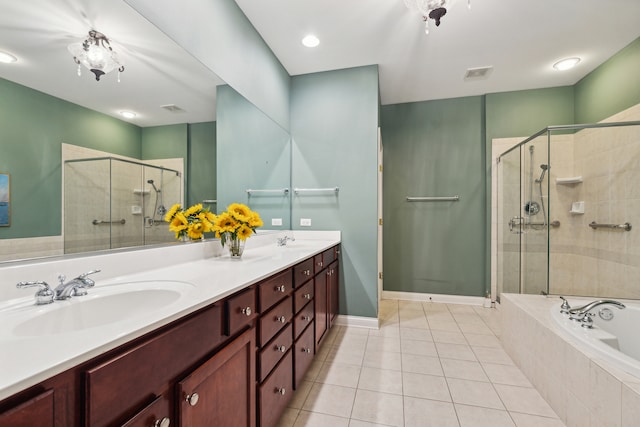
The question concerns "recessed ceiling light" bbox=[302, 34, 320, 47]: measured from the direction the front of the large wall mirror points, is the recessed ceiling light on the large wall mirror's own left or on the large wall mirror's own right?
on the large wall mirror's own left

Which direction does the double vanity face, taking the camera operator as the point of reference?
facing the viewer and to the right of the viewer

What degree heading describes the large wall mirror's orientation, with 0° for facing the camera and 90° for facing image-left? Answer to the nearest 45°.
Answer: approximately 315°

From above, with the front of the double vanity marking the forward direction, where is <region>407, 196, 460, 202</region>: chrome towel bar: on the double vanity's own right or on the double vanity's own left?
on the double vanity's own left

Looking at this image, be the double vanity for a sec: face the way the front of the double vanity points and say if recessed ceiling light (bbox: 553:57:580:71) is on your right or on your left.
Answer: on your left

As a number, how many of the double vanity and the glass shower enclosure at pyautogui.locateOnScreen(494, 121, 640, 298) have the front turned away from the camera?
0

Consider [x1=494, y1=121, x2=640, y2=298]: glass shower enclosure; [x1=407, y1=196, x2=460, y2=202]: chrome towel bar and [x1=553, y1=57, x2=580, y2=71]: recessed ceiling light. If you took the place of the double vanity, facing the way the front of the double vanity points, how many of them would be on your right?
0

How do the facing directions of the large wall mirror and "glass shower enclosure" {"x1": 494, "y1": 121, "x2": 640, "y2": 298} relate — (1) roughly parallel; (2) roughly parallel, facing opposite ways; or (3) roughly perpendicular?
roughly parallel, facing opposite ways

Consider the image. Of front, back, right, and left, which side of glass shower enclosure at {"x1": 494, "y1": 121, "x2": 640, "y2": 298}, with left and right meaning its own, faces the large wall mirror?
front

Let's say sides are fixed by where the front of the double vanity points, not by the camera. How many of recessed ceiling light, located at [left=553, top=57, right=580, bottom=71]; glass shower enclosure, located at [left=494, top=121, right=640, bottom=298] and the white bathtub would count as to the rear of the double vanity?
0

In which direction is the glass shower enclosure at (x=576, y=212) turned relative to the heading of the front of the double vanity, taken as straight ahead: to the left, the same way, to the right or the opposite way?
the opposite way

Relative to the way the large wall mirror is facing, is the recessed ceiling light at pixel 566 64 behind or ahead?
ahead

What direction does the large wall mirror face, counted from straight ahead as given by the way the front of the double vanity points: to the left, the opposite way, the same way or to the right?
the same way

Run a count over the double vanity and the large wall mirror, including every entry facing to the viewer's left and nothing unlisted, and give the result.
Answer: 0

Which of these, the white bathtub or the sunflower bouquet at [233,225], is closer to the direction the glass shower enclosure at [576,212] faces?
the sunflower bouquet
